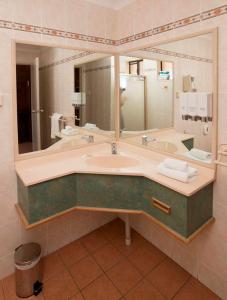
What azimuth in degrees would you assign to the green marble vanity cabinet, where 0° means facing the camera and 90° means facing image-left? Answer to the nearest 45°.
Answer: approximately 0°

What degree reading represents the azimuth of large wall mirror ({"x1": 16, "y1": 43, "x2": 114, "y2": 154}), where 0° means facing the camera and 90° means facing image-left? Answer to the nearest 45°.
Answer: approximately 315°

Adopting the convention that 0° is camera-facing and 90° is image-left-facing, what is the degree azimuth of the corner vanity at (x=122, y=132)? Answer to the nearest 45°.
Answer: approximately 0°
